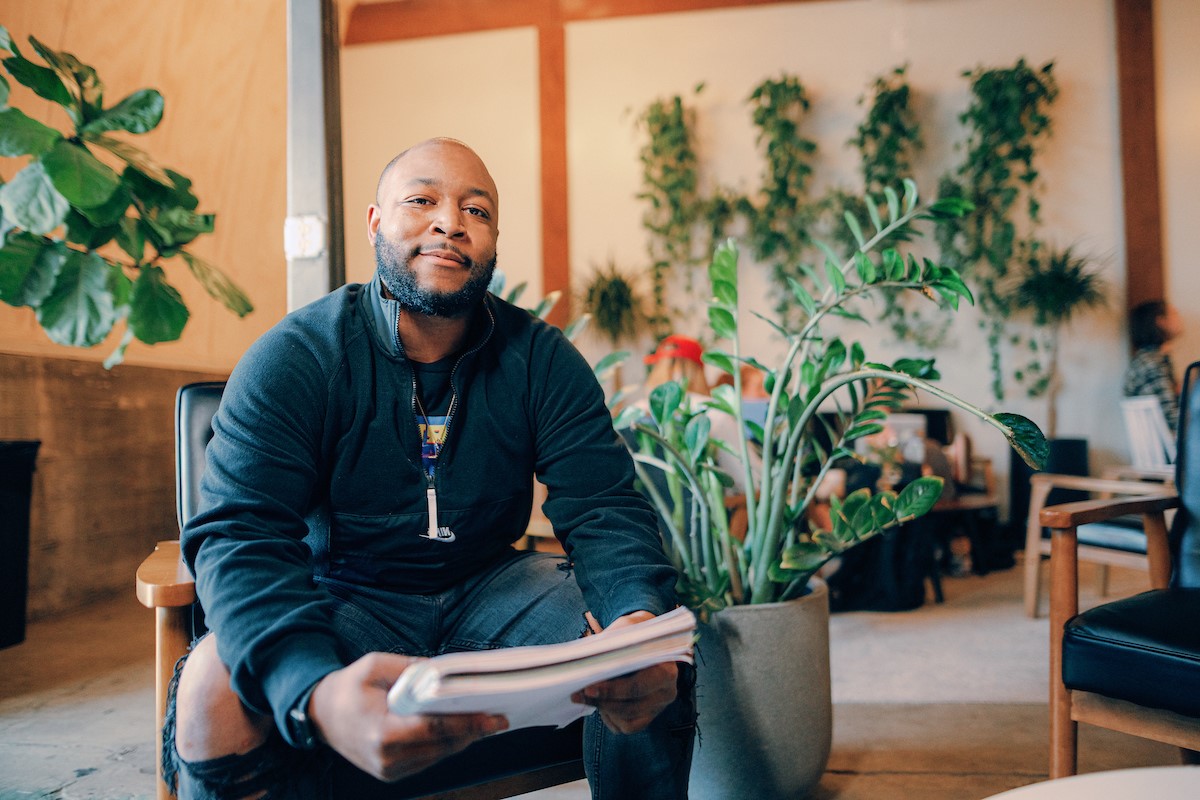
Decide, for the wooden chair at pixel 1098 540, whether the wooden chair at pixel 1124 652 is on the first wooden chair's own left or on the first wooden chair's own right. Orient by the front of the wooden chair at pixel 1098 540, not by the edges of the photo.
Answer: on the first wooden chair's own left

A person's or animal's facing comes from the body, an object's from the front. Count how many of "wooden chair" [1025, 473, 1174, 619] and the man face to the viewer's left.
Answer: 1

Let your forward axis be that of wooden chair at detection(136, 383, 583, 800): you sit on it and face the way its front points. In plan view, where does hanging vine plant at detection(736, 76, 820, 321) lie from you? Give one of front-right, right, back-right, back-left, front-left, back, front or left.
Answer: back-left

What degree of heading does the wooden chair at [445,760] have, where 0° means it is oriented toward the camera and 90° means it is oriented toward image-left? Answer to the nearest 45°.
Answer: approximately 0°

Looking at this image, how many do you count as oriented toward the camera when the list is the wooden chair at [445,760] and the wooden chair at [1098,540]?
1

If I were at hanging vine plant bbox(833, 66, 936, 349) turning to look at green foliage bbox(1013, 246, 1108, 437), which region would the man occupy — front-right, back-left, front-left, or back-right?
back-right

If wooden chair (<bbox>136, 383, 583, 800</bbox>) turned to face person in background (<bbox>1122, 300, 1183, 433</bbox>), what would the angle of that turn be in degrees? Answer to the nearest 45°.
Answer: approximately 135° to its left

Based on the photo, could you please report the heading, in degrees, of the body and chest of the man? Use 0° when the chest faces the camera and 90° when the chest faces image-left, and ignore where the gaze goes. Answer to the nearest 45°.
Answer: approximately 0°

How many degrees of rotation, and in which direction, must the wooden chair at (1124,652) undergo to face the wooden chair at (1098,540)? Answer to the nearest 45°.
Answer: approximately 135° to its right

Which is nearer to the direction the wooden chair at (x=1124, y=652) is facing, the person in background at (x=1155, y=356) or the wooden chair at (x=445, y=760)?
the wooden chair

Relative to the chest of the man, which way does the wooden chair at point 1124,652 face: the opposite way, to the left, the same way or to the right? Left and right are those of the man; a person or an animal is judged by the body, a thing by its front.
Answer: to the right

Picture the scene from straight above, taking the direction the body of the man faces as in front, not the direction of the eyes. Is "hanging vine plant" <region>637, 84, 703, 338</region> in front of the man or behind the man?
behind

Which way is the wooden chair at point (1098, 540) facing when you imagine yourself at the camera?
facing to the left of the viewer

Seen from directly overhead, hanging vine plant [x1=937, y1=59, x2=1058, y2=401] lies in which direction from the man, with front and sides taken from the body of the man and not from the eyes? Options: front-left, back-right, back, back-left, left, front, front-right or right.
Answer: back-left

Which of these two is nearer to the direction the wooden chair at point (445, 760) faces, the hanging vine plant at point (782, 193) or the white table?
the white table
